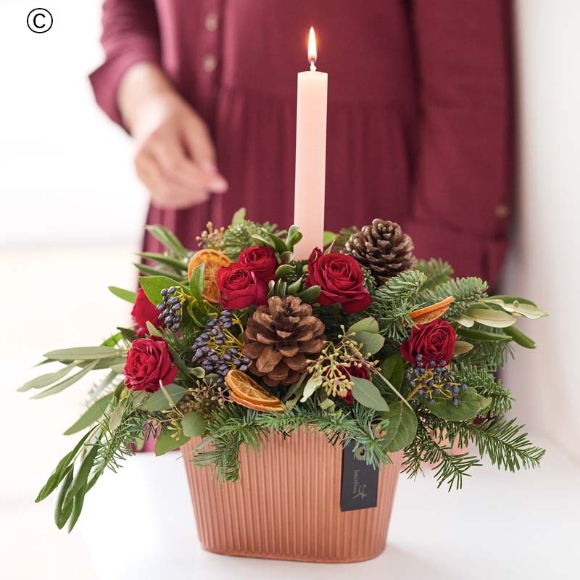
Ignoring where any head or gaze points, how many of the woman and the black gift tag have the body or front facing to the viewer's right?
0

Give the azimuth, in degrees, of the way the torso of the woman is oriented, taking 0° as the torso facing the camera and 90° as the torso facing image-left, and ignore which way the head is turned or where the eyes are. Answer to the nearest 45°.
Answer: approximately 45°

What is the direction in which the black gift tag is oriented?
toward the camera
